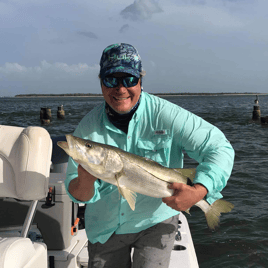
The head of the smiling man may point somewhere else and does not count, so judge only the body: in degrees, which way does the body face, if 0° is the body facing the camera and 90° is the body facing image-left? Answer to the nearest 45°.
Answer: approximately 0°
